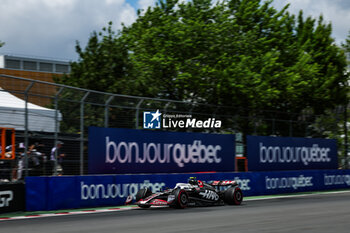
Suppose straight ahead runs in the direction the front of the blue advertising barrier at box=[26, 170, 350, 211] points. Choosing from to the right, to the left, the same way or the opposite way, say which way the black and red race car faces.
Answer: to the right

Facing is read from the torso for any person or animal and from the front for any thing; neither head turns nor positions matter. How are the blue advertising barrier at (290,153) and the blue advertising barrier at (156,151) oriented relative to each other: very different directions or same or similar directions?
same or similar directions

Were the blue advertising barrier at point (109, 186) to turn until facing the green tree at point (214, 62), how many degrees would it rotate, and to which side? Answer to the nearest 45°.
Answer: approximately 135° to its left

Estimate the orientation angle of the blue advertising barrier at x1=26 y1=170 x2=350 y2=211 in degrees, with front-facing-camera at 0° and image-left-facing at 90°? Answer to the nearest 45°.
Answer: approximately 315°

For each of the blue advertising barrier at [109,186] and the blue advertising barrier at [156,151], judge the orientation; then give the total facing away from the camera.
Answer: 0

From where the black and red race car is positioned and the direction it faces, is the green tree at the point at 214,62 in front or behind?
behind

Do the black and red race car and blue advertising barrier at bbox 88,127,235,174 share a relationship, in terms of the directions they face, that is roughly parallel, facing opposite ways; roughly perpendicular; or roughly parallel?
roughly perpendicular

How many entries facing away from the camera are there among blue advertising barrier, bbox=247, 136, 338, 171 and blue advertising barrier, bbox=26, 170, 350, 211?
0

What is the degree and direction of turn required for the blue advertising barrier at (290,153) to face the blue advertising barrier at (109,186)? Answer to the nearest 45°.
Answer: approximately 90° to its right

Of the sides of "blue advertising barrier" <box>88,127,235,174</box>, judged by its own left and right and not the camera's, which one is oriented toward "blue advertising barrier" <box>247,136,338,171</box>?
left

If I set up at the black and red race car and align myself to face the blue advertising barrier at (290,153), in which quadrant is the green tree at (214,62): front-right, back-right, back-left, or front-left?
front-left

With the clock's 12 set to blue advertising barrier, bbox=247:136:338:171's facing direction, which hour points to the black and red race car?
The black and red race car is roughly at 2 o'clock from the blue advertising barrier.

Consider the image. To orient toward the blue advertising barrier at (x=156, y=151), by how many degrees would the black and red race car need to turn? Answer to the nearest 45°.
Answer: approximately 135° to its right

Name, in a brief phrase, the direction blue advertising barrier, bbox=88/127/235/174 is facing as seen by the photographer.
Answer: facing the viewer and to the right of the viewer
